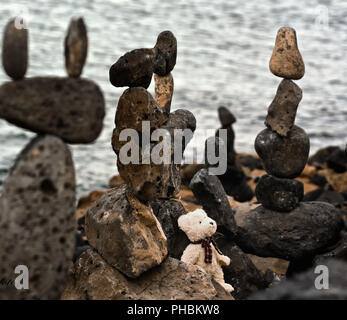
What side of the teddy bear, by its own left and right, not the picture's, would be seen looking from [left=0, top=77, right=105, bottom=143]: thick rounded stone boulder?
right

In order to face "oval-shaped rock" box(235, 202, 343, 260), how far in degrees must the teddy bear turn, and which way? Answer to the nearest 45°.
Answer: approximately 90° to its left

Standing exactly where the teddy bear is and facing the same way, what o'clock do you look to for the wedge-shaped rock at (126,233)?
The wedge-shaped rock is roughly at 3 o'clock from the teddy bear.

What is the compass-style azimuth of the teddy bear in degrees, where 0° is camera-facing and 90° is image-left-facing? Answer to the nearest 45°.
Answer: approximately 315°

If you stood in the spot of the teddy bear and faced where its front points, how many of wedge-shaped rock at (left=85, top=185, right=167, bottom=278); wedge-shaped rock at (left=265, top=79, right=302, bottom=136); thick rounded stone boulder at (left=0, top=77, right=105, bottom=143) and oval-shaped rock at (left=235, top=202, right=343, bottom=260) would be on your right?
2

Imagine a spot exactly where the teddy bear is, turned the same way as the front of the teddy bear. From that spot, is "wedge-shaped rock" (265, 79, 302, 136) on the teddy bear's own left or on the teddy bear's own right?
on the teddy bear's own left

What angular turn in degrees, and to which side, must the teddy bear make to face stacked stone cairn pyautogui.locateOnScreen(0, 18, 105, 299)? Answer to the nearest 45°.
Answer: approximately 90° to its right

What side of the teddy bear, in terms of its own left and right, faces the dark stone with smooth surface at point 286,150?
left

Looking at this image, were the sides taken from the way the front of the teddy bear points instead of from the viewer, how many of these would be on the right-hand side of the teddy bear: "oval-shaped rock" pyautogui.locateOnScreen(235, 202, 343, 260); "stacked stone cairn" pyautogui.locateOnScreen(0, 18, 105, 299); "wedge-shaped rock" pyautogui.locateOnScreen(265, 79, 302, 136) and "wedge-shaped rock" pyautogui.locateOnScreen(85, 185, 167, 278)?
2
